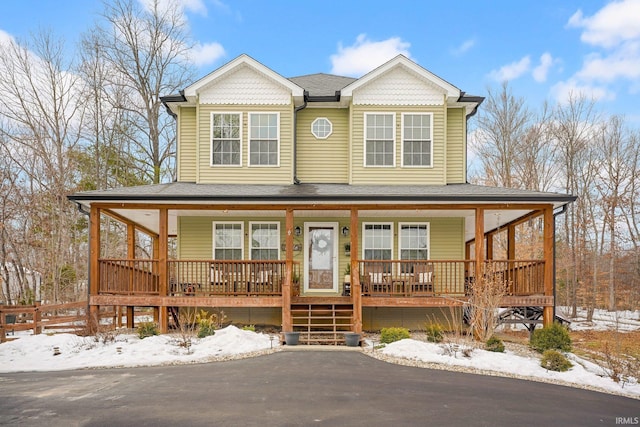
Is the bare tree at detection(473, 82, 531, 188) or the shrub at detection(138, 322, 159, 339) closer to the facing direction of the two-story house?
the shrub

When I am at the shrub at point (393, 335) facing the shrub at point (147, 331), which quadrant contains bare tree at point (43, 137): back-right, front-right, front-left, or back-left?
front-right

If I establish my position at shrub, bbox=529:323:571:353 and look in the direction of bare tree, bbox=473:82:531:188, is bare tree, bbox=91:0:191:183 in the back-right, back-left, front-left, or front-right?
front-left

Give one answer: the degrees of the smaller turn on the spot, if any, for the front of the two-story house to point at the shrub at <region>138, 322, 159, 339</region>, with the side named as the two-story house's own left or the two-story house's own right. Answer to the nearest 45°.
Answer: approximately 45° to the two-story house's own right

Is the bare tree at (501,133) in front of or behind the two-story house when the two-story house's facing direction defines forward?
behind

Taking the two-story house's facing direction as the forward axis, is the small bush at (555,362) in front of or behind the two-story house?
in front

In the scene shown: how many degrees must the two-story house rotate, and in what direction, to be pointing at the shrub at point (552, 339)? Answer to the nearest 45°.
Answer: approximately 45° to its left

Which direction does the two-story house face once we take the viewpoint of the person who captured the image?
facing the viewer

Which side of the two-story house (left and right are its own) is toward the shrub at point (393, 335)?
front

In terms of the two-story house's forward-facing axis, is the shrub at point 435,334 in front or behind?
in front
